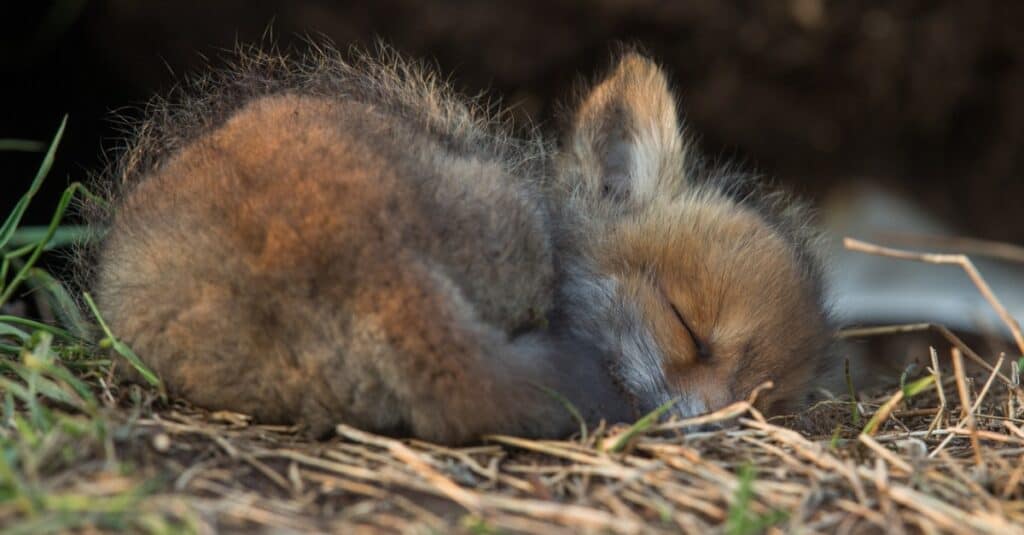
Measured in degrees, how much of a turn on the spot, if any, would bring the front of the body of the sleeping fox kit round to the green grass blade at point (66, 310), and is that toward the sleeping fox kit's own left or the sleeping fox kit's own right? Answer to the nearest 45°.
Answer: approximately 135° to the sleeping fox kit's own left

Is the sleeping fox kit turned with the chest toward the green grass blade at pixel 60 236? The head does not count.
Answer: no

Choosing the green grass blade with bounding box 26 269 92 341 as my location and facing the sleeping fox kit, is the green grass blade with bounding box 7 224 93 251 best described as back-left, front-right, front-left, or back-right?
back-left

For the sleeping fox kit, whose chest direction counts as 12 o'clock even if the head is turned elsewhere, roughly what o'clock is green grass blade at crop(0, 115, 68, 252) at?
The green grass blade is roughly at 7 o'clock from the sleeping fox kit.

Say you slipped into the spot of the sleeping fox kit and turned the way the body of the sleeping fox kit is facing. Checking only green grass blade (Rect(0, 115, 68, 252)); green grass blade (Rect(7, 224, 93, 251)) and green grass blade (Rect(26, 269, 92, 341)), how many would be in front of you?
0

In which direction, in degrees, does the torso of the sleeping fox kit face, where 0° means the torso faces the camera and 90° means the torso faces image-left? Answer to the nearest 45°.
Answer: approximately 270°
